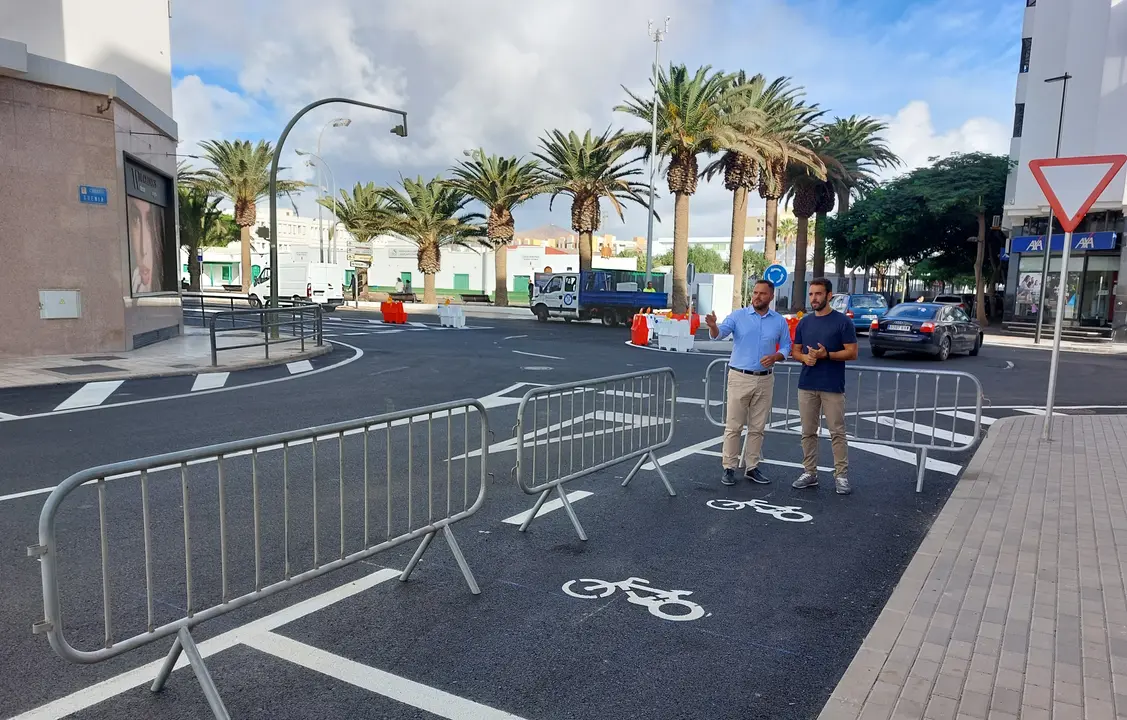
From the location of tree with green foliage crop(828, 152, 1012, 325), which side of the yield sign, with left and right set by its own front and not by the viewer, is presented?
back

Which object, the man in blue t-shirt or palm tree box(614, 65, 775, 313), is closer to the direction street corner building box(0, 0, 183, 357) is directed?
the man in blue t-shirt

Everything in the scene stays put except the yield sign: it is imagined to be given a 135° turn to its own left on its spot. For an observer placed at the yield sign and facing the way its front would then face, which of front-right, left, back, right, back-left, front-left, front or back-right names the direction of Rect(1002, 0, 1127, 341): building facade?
front-left

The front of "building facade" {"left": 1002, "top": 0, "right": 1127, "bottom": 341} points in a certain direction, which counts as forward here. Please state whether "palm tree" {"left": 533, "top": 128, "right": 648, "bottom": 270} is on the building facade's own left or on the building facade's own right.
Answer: on the building facade's own right

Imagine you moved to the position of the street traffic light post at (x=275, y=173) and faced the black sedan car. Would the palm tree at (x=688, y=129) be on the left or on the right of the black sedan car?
left

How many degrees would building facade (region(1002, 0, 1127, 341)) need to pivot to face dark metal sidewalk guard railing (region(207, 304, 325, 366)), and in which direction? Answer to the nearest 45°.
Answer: approximately 45° to its right

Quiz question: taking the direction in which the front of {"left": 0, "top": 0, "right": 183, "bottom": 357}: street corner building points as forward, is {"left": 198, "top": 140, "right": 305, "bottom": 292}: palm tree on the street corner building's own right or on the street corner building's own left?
on the street corner building's own left

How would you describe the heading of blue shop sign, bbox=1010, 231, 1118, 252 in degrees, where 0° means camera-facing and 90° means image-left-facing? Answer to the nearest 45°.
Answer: approximately 0°
